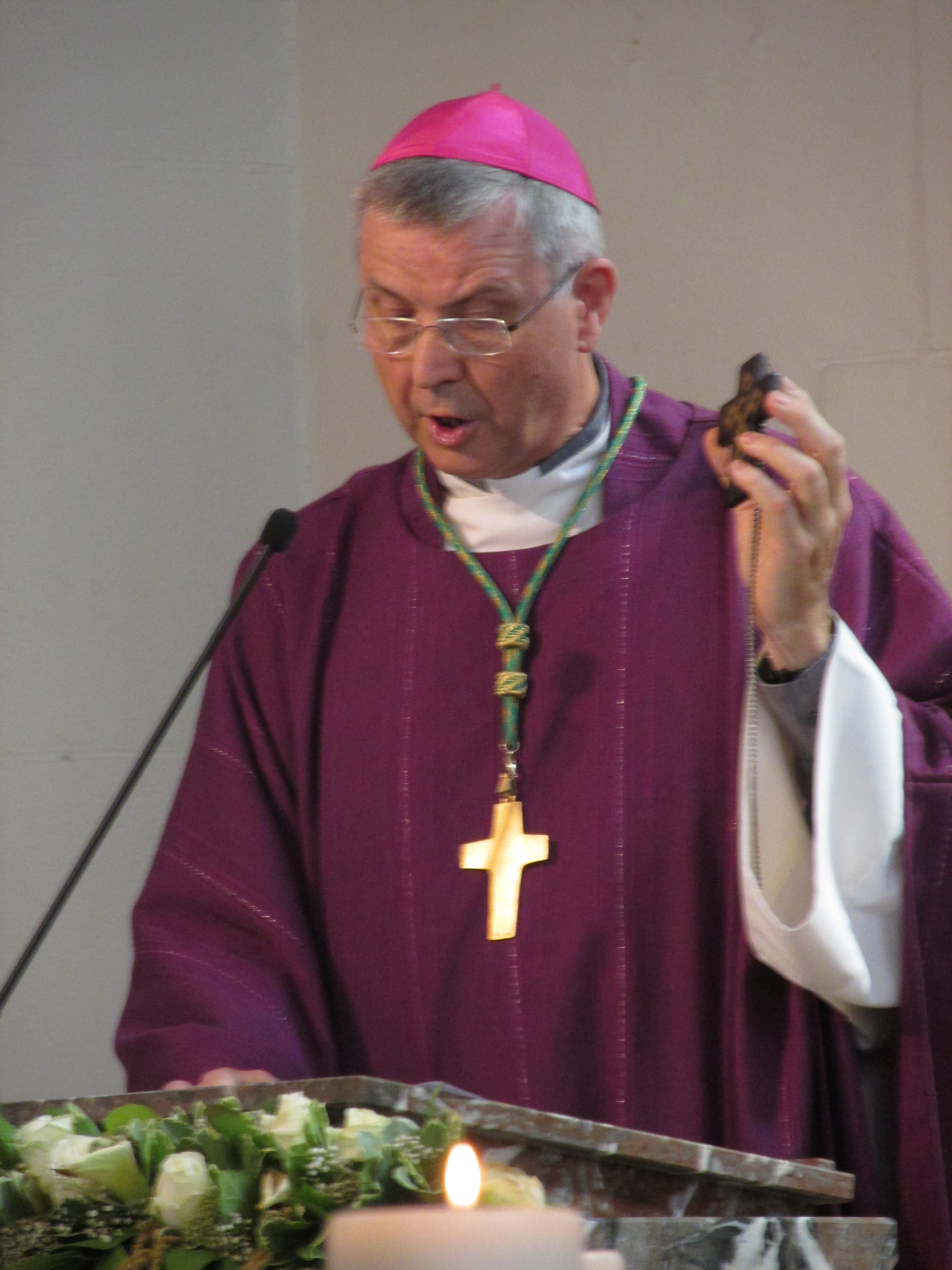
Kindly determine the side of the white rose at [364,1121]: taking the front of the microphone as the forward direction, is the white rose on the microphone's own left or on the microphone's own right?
on the microphone's own right

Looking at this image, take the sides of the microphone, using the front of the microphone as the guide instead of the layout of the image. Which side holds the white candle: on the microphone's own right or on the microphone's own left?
on the microphone's own right
